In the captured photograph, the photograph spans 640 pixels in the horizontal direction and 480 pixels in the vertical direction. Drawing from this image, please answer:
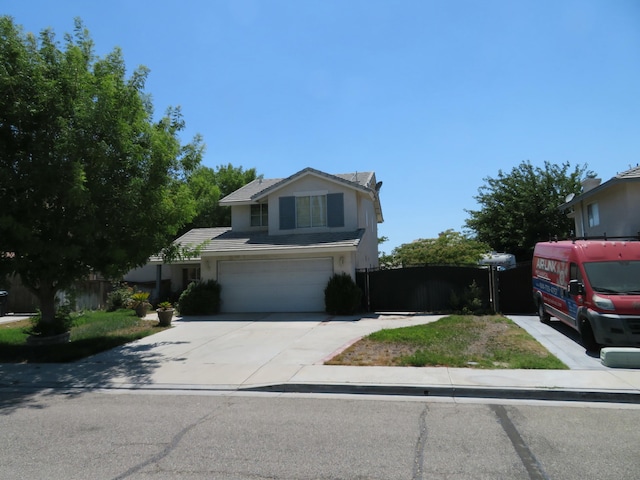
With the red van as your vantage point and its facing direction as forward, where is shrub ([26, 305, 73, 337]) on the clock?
The shrub is roughly at 4 o'clock from the red van.

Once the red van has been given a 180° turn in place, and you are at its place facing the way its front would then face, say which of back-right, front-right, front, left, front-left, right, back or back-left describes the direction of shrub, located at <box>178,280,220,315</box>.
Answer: front-left

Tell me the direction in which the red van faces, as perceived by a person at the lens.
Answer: facing the viewer and to the right of the viewer

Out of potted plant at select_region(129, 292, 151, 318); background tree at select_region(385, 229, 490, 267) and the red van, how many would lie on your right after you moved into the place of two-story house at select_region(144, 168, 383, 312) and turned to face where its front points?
1

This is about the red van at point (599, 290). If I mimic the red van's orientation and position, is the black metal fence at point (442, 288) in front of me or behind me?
behind

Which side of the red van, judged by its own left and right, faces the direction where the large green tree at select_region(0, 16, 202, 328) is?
right

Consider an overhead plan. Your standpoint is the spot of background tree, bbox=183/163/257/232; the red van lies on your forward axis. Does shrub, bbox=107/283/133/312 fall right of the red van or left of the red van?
right

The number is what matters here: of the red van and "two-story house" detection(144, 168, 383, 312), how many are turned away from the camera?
0

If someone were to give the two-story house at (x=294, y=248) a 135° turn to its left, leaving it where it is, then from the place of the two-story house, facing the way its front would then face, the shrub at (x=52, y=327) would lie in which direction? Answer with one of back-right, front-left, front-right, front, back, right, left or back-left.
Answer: back

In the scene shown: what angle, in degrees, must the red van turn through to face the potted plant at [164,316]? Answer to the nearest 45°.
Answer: approximately 135° to its right

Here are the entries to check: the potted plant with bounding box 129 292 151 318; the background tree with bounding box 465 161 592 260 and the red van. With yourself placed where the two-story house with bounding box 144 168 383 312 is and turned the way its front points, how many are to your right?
1
